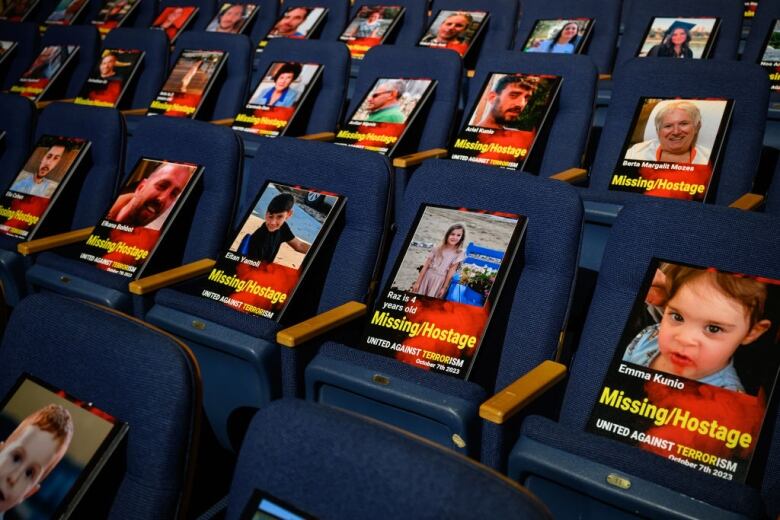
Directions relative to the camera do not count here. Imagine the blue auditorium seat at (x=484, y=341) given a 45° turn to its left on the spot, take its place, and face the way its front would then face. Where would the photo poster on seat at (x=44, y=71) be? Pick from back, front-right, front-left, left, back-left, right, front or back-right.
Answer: back-right

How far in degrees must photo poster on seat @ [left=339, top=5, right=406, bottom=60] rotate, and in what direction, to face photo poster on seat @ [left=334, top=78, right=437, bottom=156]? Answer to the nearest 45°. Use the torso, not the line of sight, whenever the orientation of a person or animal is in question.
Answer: approximately 45° to its left

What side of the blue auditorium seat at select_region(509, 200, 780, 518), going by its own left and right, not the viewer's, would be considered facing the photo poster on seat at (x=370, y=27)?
right

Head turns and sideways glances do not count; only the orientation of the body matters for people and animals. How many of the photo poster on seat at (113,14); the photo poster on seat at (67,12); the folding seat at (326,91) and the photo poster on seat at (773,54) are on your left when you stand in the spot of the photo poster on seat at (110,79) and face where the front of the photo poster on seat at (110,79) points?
2

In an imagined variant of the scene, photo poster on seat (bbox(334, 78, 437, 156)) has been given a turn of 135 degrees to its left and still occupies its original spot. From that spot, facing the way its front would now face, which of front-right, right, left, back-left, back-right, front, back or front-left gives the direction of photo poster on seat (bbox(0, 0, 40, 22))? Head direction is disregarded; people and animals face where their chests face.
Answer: back-left

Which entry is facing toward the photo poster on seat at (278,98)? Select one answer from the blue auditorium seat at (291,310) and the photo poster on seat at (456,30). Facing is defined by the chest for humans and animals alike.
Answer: the photo poster on seat at (456,30)

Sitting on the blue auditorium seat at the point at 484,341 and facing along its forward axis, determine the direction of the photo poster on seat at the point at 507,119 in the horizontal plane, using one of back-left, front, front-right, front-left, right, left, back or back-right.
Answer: back-right

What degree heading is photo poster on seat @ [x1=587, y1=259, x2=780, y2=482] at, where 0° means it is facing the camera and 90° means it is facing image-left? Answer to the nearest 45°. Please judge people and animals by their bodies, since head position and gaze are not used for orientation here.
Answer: approximately 45°

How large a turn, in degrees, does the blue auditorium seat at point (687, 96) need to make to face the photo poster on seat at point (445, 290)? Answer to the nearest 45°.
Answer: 0° — it already faces it

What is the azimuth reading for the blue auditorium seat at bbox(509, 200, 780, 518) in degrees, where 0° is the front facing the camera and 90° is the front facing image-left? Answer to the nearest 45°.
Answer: approximately 45°

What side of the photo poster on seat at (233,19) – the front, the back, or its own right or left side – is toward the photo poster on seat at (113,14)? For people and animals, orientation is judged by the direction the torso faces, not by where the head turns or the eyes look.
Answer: right

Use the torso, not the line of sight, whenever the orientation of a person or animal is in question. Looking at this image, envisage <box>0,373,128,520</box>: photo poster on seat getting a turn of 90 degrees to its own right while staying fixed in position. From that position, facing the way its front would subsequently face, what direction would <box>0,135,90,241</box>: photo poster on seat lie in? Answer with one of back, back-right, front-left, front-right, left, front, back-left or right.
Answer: front-right

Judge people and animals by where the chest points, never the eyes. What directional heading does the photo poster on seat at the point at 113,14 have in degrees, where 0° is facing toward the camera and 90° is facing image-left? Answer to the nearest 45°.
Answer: approximately 45°

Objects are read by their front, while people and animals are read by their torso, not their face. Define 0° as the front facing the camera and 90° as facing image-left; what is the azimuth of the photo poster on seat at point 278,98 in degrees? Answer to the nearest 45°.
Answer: approximately 45°
